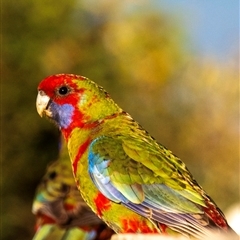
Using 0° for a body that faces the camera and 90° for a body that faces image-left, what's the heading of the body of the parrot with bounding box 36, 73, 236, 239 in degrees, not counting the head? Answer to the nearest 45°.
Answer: approximately 90°

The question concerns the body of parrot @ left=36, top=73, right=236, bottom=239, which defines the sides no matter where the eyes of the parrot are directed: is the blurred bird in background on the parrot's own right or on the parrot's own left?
on the parrot's own right
